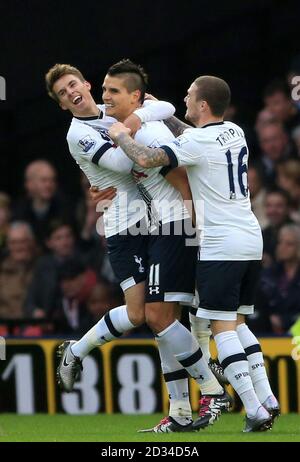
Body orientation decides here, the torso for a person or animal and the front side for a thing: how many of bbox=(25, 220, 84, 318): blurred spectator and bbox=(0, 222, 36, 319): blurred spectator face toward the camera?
2

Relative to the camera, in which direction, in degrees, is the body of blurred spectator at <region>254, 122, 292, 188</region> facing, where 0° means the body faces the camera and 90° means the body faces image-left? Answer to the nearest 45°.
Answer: approximately 0°

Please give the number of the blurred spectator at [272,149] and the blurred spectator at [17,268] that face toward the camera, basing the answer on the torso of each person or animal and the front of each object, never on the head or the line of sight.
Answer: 2

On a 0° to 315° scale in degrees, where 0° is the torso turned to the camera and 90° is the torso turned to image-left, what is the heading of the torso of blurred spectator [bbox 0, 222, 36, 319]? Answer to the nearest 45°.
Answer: approximately 0°
